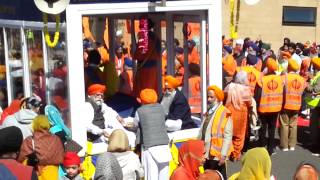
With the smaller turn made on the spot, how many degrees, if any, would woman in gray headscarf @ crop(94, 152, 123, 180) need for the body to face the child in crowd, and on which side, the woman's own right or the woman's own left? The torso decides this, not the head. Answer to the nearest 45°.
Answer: approximately 45° to the woman's own left

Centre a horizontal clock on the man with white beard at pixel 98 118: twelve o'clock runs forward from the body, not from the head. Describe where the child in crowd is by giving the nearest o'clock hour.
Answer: The child in crowd is roughly at 2 o'clock from the man with white beard.

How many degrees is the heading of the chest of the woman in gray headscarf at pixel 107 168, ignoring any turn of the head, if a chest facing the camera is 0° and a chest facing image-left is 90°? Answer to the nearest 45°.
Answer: approximately 180°

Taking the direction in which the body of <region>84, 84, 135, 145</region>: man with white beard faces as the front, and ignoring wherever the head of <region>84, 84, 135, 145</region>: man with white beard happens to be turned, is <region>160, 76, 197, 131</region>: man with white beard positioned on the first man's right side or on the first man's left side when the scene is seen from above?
on the first man's left side

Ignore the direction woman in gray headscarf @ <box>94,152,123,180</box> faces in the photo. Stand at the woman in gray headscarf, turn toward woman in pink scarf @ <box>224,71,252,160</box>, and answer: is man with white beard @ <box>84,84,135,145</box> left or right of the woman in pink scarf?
left

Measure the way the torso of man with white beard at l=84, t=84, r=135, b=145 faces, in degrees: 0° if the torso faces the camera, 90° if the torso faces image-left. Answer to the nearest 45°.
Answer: approximately 315°

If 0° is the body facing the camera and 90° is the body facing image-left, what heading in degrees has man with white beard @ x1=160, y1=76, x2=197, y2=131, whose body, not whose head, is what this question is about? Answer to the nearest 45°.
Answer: approximately 45°

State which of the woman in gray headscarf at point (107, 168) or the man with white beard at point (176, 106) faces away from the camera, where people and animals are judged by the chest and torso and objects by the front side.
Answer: the woman in gray headscarf

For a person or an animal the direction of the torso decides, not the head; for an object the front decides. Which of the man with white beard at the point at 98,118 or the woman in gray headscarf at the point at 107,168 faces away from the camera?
the woman in gray headscarf

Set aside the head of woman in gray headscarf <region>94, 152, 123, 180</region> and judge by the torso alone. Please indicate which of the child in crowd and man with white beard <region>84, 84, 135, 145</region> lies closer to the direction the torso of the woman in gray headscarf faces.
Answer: the man with white beard

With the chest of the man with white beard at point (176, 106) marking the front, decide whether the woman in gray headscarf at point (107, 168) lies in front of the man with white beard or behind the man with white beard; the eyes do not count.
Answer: in front

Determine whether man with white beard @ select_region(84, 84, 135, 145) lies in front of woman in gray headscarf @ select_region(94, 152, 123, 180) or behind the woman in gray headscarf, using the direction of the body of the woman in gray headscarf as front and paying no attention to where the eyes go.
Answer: in front

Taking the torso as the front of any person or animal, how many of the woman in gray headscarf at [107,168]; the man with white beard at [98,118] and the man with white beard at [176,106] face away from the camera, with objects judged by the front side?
1

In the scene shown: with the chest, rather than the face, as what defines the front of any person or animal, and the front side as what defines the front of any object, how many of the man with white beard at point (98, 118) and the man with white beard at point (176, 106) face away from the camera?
0

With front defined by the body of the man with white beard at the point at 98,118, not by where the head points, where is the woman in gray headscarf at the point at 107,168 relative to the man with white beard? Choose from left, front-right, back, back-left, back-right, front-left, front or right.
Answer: front-right
